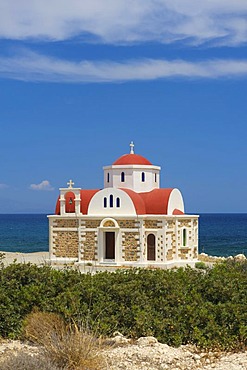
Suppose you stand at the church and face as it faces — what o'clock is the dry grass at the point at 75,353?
The dry grass is roughly at 12 o'clock from the church.

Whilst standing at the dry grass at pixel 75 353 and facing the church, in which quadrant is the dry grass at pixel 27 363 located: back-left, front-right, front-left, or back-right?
back-left

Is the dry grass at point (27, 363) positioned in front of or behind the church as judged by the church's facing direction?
in front

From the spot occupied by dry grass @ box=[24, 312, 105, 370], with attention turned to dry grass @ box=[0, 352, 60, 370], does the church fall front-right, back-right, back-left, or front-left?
back-right
